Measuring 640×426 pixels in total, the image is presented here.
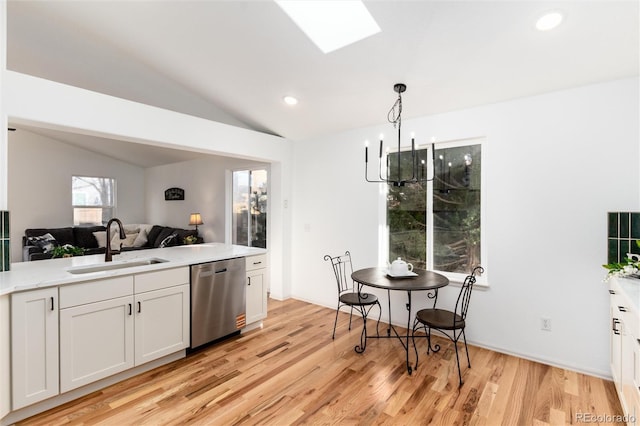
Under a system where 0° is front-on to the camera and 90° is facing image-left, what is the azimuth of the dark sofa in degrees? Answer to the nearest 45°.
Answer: approximately 0°

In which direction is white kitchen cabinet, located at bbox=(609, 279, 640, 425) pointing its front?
to the viewer's left

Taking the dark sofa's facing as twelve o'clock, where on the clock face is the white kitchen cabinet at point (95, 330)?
The white kitchen cabinet is roughly at 12 o'clock from the dark sofa.

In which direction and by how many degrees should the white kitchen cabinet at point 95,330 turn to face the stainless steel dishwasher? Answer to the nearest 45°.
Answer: approximately 45° to its left

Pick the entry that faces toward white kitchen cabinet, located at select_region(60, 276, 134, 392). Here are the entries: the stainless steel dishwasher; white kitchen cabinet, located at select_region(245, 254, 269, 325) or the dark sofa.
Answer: the dark sofa

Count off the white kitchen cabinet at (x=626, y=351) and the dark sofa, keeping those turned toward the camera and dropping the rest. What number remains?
1

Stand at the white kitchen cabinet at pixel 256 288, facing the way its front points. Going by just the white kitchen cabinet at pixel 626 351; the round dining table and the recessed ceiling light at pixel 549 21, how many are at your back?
0

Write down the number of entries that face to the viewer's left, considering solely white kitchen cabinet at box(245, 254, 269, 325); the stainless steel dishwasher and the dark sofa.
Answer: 0

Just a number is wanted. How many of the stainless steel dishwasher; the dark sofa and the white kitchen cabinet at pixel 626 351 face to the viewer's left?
1

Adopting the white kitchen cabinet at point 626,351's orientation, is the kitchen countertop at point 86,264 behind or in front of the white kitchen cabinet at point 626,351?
in front

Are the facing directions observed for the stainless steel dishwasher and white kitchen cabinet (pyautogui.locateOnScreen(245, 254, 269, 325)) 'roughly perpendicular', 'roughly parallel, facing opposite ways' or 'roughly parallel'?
roughly parallel

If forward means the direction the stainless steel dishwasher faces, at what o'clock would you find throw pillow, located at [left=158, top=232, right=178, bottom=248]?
The throw pillow is roughly at 7 o'clock from the stainless steel dishwasher.

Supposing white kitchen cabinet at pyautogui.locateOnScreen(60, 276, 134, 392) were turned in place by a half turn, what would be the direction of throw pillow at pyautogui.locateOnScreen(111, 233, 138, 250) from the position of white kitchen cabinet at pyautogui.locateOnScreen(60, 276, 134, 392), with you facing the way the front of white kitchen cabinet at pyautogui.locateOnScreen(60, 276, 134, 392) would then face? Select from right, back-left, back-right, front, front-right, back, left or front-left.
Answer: front-right

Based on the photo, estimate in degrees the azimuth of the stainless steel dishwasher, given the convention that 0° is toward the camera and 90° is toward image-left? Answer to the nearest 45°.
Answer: approximately 315°

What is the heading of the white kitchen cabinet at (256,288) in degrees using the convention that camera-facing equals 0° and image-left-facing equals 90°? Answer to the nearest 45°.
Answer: approximately 315°
